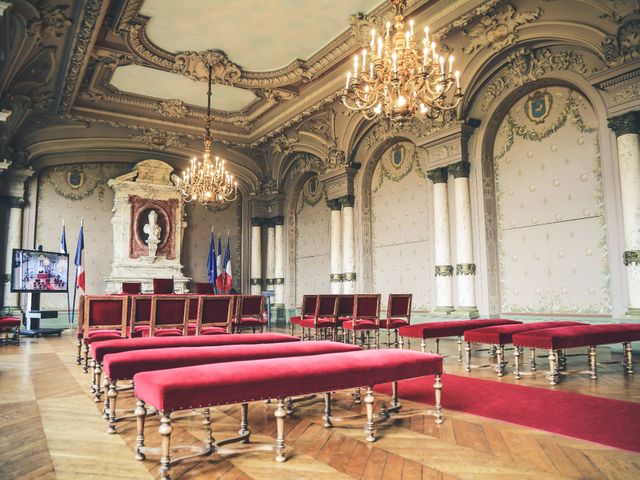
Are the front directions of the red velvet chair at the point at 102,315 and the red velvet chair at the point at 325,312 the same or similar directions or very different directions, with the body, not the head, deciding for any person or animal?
same or similar directions

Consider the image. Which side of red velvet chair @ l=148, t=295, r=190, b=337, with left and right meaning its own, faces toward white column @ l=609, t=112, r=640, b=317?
right

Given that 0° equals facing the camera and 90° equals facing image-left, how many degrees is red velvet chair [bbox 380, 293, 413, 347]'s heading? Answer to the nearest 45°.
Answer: approximately 135°

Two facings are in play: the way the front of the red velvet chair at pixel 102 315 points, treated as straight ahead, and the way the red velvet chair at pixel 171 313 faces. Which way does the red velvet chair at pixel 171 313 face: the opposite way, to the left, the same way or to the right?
the same way

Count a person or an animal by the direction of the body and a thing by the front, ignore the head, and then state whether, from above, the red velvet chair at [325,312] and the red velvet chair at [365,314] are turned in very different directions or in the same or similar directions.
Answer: same or similar directions

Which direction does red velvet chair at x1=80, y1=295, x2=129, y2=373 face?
away from the camera

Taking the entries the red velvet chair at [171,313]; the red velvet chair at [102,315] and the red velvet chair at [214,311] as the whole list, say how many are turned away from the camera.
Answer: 3

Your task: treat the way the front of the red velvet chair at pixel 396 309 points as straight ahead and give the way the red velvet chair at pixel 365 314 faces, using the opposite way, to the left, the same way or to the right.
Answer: the same way

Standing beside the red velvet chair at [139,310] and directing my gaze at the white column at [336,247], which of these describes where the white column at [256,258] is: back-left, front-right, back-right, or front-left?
front-left

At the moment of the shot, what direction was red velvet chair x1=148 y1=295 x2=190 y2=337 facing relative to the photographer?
facing away from the viewer
